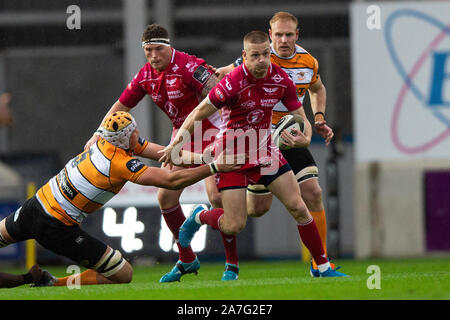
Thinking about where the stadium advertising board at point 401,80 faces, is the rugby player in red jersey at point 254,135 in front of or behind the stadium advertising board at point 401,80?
in front

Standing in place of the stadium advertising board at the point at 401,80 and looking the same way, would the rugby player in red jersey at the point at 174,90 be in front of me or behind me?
in front

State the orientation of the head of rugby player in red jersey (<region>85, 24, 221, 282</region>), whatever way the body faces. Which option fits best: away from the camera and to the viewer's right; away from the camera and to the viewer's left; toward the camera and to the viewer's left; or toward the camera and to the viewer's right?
toward the camera and to the viewer's left

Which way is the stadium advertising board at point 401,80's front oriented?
toward the camera
